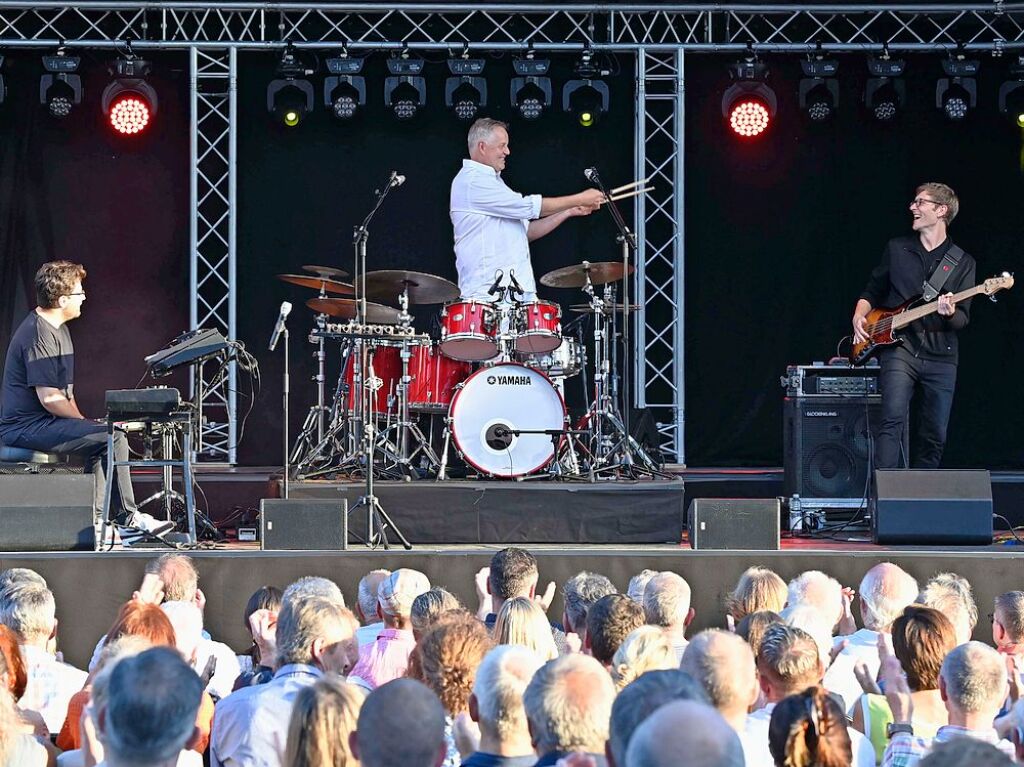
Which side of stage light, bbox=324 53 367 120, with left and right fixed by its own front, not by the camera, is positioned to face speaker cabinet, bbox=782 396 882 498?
left

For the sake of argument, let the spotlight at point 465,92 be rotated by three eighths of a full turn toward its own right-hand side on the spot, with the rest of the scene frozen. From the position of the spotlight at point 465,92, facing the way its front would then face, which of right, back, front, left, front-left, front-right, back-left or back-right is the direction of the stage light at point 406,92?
front-left

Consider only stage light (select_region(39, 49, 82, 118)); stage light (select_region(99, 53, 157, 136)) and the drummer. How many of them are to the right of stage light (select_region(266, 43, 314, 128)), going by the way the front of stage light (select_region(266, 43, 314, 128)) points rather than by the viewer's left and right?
2

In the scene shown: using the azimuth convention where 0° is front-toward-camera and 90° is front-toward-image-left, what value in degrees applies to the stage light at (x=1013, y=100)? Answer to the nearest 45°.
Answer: approximately 0°

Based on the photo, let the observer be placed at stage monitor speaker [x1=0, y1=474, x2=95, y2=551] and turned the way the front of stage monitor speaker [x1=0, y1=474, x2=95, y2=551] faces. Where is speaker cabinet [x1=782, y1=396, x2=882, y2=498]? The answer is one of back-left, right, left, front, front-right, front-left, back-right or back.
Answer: right

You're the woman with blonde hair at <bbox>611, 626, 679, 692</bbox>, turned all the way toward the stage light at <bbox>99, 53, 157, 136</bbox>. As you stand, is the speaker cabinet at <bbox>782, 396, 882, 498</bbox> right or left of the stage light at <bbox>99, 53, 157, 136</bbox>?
right

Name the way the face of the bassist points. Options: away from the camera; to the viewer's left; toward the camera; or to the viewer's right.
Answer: to the viewer's left

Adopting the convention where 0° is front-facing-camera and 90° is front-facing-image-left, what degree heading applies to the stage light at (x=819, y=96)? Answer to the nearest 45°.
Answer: approximately 0°

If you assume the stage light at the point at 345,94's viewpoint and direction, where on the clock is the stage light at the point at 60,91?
the stage light at the point at 60,91 is roughly at 3 o'clock from the stage light at the point at 345,94.

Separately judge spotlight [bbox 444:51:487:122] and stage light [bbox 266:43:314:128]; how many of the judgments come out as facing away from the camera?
0

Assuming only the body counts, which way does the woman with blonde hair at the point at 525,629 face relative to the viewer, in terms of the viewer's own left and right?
facing away from the viewer

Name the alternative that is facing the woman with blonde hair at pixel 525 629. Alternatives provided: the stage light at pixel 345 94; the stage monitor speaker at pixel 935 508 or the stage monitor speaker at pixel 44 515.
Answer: the stage light
